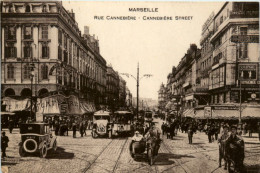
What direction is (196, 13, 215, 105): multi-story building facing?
to the viewer's left

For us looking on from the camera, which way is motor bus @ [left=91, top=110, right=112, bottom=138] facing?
facing the viewer

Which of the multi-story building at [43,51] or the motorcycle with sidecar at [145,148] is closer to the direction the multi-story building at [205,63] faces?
the multi-story building

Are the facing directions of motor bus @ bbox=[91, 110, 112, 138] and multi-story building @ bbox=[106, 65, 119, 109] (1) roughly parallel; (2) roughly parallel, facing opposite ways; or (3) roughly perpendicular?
roughly perpendicular

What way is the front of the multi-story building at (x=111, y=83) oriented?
to the viewer's right

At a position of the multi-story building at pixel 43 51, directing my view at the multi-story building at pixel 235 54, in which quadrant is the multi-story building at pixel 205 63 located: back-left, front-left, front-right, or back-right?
front-left
